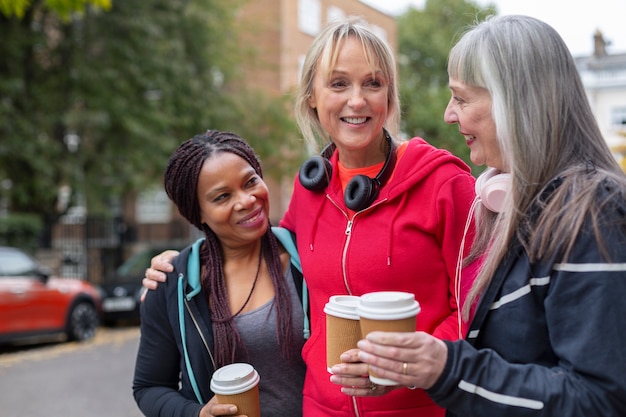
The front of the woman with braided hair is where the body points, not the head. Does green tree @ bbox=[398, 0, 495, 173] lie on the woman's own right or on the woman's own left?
on the woman's own left

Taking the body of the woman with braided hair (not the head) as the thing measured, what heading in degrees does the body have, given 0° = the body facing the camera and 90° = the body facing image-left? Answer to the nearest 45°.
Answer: approximately 315°

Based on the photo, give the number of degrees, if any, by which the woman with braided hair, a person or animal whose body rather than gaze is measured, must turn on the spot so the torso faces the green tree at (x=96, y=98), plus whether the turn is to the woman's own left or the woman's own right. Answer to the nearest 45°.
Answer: approximately 135° to the woman's own left

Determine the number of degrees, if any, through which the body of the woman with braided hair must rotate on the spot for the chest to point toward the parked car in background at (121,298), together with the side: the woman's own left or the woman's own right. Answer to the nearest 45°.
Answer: approximately 135° to the woman's own left

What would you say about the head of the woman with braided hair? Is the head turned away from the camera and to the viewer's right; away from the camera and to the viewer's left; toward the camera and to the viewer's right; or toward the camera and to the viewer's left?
toward the camera and to the viewer's right
